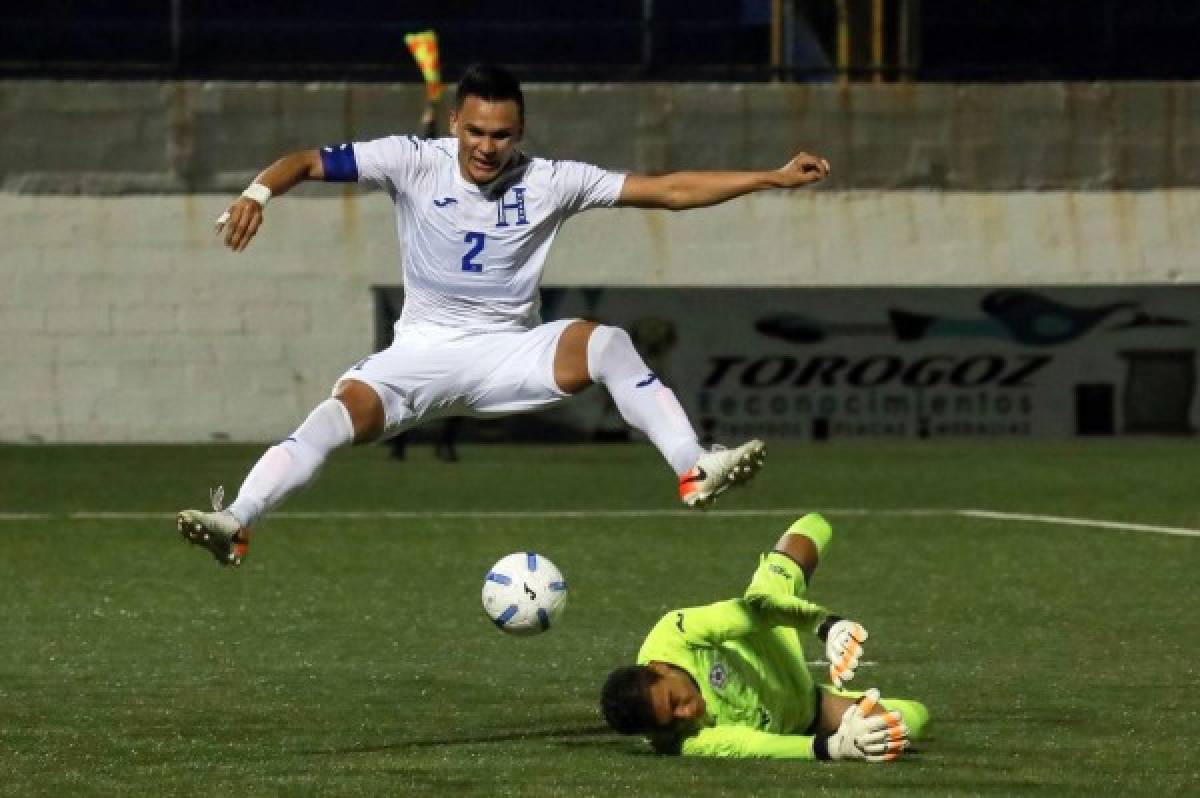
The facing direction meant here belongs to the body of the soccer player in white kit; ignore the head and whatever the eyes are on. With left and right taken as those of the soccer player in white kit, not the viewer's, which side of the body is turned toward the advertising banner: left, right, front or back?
back

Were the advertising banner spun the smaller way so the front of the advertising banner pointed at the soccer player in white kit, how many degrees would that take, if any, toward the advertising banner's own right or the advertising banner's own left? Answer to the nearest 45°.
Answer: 0° — it already faces them

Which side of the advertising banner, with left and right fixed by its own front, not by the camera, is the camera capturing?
front

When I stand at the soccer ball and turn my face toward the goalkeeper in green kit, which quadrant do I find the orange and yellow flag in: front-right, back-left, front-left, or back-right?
back-left

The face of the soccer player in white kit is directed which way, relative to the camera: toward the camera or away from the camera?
toward the camera

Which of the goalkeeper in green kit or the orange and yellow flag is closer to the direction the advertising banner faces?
the goalkeeper in green kit

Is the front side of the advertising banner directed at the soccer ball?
yes

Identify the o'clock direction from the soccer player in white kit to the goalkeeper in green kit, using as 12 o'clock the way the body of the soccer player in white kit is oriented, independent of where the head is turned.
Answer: The goalkeeper in green kit is roughly at 11 o'clock from the soccer player in white kit.

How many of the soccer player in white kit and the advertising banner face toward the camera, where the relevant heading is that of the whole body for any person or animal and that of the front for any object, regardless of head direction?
2

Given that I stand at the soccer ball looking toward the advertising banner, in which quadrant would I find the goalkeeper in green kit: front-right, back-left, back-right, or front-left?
back-right

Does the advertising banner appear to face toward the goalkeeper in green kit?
yes

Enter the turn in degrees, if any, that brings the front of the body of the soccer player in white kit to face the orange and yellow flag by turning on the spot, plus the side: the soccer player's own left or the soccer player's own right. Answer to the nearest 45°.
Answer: approximately 180°
